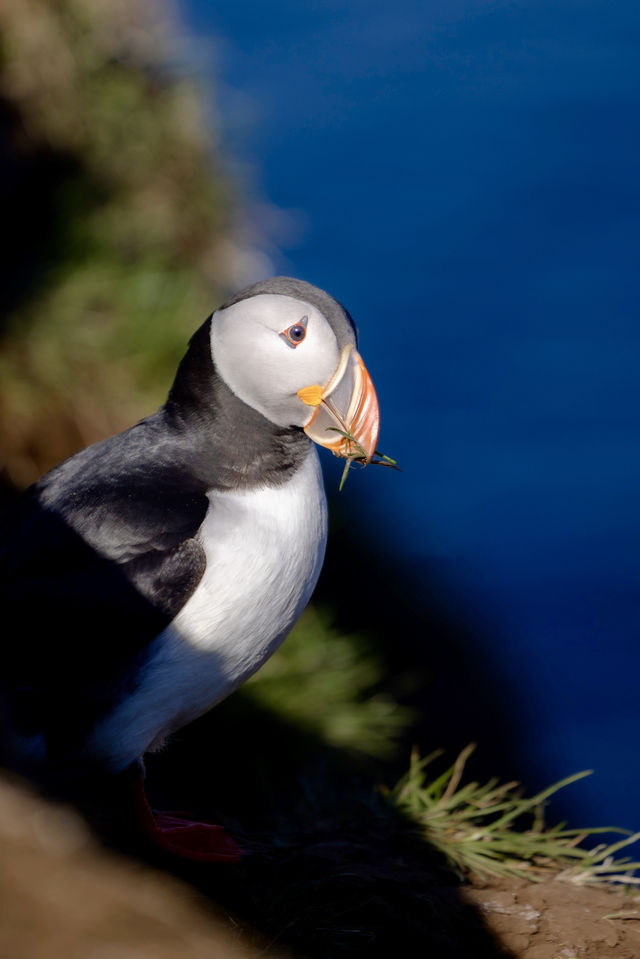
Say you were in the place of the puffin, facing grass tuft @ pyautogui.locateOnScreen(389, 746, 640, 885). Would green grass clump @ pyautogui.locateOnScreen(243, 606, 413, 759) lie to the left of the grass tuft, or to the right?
left

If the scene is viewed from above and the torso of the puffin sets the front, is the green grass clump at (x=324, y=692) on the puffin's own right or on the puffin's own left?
on the puffin's own left

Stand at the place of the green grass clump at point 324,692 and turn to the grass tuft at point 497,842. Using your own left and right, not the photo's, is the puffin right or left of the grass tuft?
right

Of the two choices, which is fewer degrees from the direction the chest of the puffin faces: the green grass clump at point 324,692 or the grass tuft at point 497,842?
the grass tuft

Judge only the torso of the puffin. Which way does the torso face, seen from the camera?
to the viewer's right
